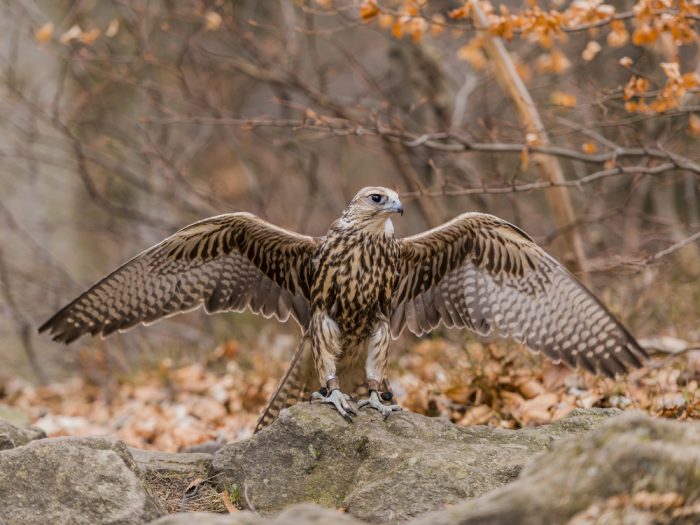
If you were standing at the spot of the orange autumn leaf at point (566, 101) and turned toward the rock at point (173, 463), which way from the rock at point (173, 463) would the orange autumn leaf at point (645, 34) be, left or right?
left

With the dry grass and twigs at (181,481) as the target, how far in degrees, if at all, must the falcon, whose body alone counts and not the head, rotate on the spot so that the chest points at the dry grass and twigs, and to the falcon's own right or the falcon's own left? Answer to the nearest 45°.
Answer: approximately 90° to the falcon's own right

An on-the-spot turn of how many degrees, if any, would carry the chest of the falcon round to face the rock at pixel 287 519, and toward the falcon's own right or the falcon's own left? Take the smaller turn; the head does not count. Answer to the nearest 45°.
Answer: approximately 45° to the falcon's own right

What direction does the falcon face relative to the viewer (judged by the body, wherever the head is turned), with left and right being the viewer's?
facing the viewer and to the right of the viewer
